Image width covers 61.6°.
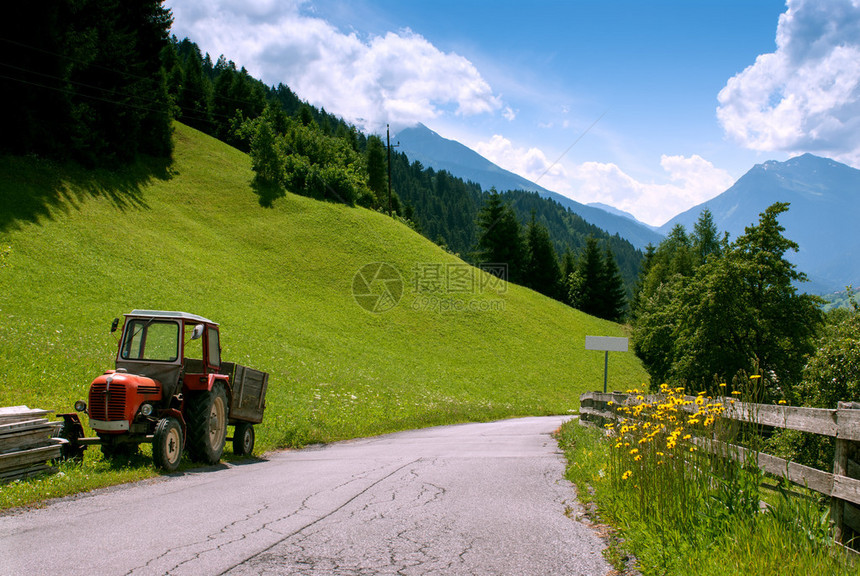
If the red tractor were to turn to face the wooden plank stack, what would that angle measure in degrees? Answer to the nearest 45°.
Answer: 0° — it already faces it

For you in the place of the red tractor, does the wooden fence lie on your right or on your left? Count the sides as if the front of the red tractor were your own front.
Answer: on your left

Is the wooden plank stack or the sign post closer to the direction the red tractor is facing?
the wooden plank stack

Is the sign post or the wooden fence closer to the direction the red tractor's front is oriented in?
the wooden fence

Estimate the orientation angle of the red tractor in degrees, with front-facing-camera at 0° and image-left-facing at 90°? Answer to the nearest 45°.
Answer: approximately 45°

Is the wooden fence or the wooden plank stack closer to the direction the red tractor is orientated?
the wooden plank stack

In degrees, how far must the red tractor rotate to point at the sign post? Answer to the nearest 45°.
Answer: approximately 180°
